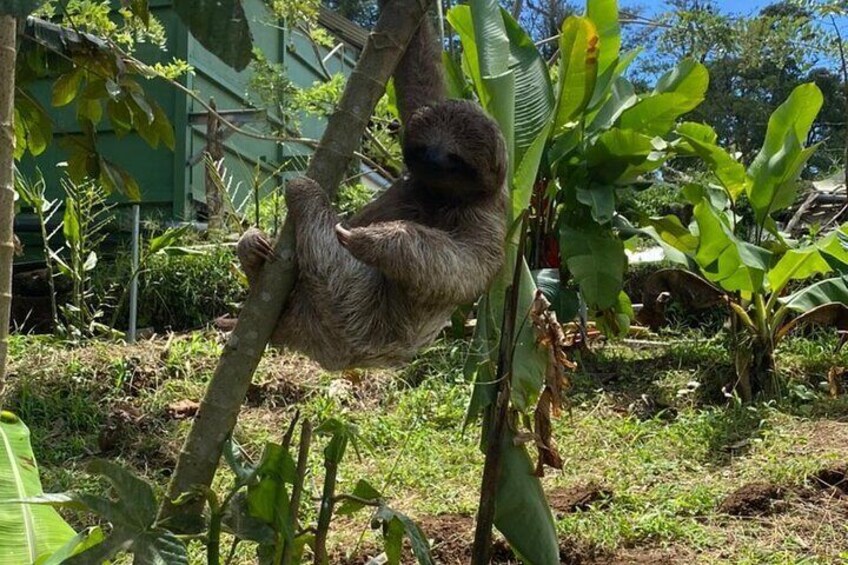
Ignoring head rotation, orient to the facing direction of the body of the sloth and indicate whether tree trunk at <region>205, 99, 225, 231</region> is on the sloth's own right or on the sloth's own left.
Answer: on the sloth's own right

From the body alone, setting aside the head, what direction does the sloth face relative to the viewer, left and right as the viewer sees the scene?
facing the viewer and to the left of the viewer

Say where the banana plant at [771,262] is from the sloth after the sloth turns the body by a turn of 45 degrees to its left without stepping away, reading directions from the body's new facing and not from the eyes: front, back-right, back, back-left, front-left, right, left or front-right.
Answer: back-left
